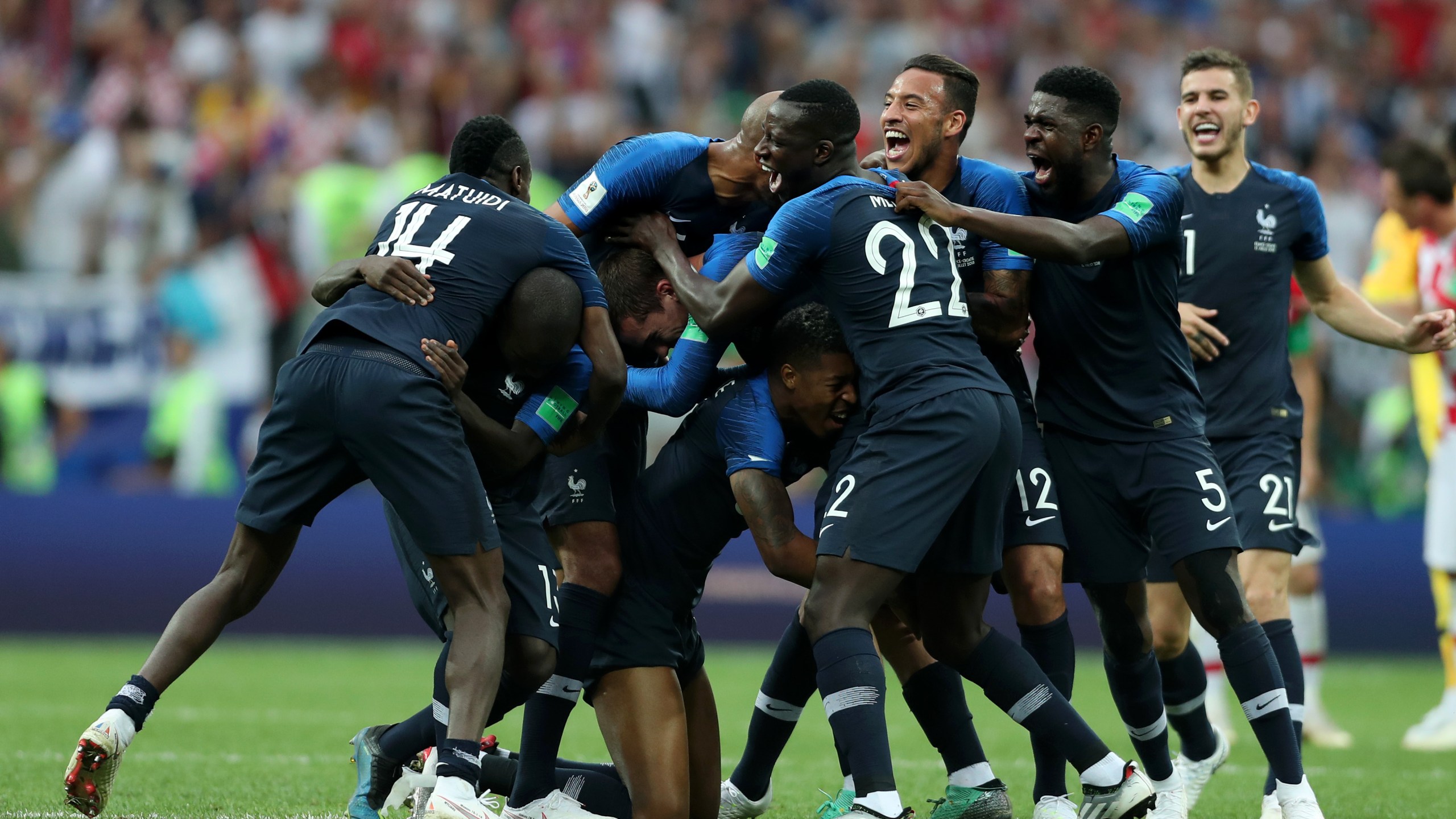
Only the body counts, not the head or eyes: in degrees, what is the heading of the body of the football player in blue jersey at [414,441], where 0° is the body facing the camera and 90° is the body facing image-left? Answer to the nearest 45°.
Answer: approximately 225°

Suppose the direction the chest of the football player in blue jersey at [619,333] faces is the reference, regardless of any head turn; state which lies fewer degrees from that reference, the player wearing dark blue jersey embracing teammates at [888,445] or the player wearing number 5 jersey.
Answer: the player wearing dark blue jersey embracing teammates

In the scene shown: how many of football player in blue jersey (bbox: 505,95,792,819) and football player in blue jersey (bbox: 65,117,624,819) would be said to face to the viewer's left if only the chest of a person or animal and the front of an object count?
0

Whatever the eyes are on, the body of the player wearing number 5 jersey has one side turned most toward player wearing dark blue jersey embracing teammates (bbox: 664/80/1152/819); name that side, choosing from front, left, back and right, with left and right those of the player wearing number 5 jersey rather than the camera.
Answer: front

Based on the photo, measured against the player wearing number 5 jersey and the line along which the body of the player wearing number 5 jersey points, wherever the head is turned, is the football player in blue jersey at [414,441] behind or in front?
in front

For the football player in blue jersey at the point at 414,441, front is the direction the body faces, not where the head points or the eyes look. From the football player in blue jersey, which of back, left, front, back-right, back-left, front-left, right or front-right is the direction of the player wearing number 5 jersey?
front-right

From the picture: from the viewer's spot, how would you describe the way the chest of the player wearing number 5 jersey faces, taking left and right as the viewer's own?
facing the viewer and to the left of the viewer

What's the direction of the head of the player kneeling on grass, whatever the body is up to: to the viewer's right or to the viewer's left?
to the viewer's right

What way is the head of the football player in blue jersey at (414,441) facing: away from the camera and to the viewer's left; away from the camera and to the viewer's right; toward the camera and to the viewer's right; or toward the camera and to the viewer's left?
away from the camera and to the viewer's right

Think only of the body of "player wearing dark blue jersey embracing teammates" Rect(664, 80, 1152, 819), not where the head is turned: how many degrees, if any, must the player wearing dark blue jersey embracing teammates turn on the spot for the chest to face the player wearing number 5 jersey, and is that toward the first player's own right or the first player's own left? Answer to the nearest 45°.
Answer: approximately 90° to the first player's own right

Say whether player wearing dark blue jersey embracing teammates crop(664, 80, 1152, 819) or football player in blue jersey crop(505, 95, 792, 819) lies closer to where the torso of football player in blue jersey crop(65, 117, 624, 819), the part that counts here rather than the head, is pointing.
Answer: the football player in blue jersey
